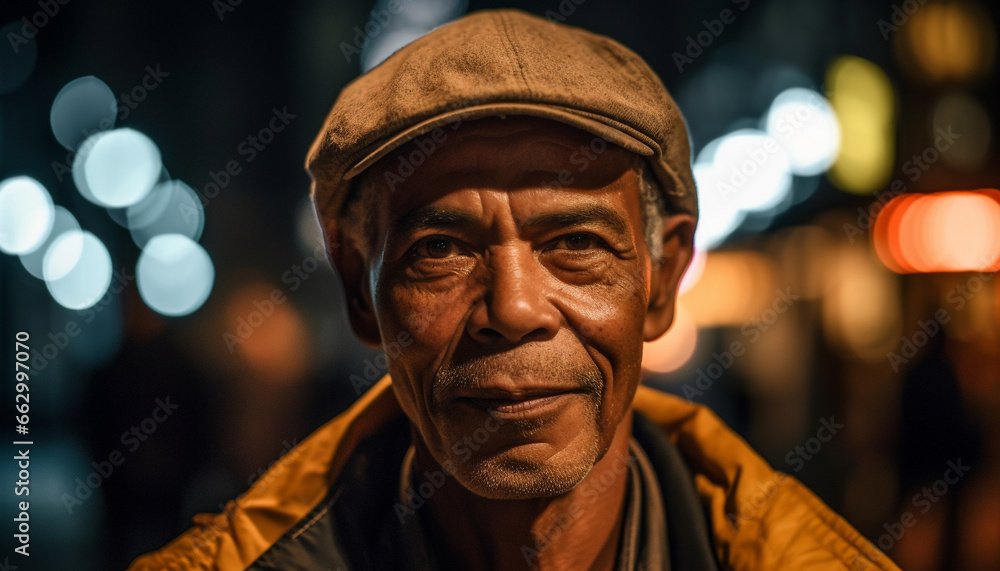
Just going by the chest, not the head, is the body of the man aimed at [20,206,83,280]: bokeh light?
no

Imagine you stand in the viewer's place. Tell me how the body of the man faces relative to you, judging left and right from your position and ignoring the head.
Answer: facing the viewer

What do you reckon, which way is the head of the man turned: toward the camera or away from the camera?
toward the camera
